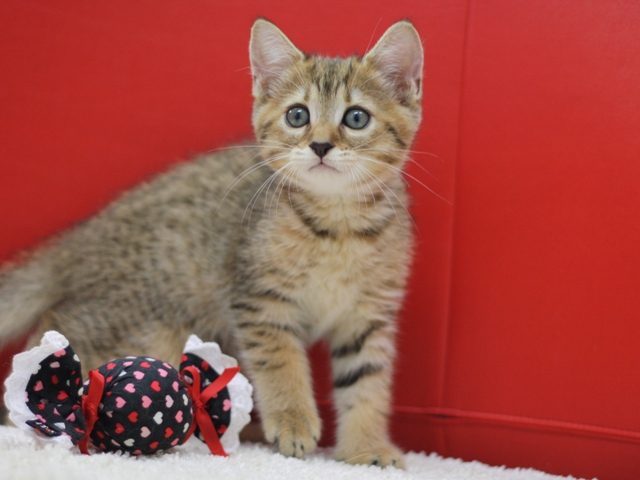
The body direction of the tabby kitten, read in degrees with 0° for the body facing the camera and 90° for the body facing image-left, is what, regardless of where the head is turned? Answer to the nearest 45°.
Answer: approximately 315°
